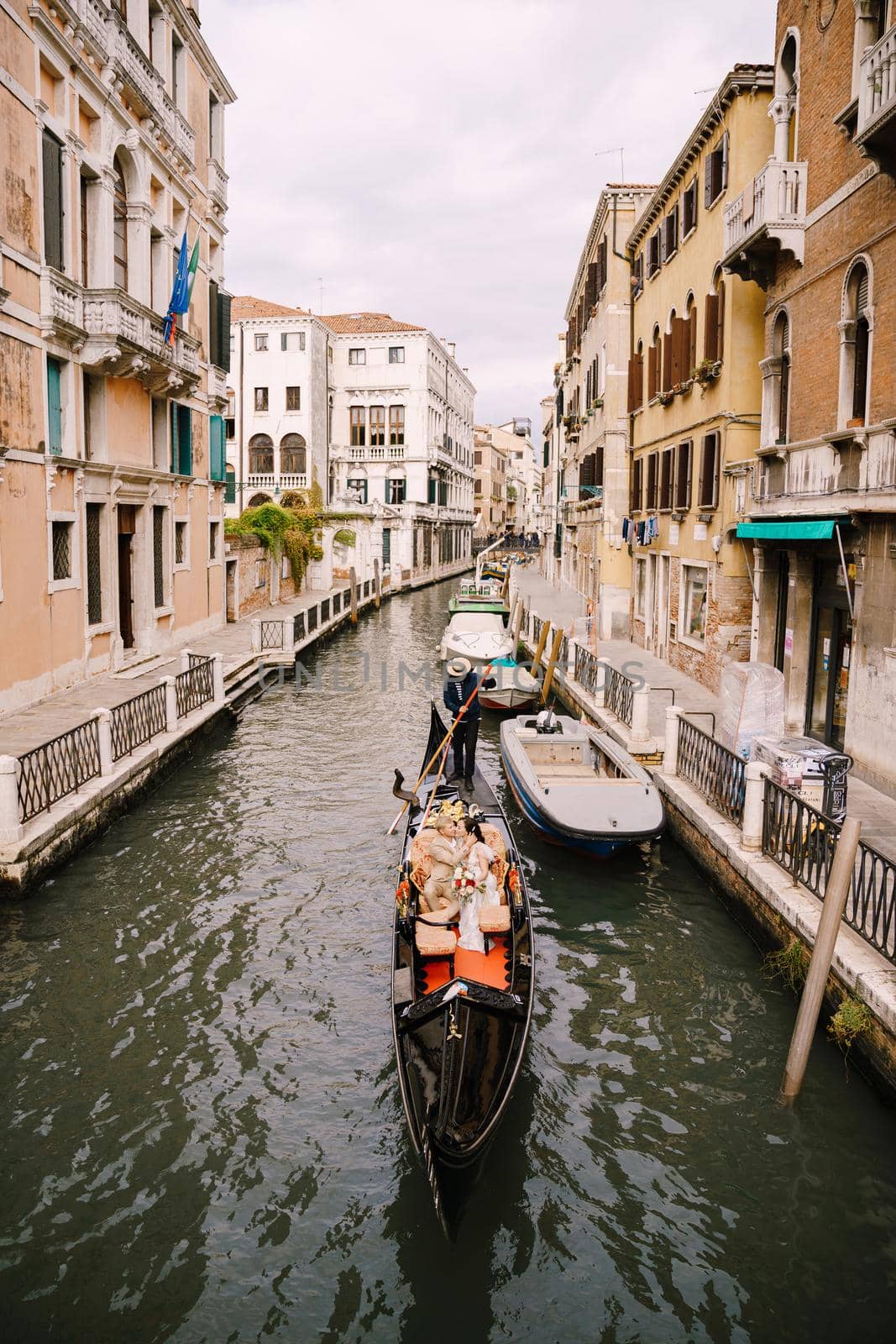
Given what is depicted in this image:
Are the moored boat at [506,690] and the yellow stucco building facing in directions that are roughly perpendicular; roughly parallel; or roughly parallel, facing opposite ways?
roughly perpendicular

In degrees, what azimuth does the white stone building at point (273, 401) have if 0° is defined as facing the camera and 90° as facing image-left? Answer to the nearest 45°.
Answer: approximately 0°

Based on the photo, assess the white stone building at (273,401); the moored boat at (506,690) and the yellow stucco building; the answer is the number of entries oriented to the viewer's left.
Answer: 1

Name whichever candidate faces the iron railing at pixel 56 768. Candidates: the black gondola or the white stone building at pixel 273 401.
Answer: the white stone building

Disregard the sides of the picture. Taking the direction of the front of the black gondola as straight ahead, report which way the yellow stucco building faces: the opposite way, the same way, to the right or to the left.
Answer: to the right

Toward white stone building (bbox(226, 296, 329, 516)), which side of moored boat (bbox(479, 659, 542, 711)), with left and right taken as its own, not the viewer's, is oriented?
back

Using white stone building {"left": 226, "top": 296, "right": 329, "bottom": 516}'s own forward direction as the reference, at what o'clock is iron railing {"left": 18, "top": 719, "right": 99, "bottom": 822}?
The iron railing is roughly at 12 o'clock from the white stone building.

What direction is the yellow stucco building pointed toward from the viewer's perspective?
to the viewer's left

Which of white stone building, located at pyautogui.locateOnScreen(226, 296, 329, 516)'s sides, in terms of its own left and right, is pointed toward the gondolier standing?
front
